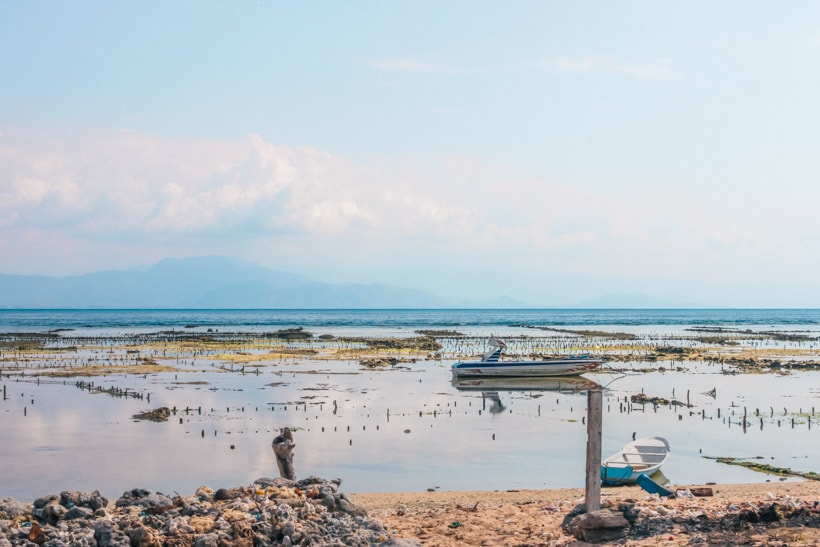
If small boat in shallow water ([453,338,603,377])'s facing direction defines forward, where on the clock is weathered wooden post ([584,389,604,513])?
The weathered wooden post is roughly at 3 o'clock from the small boat in shallow water.

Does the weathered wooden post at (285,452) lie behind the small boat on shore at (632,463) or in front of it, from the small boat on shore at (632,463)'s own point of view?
behind

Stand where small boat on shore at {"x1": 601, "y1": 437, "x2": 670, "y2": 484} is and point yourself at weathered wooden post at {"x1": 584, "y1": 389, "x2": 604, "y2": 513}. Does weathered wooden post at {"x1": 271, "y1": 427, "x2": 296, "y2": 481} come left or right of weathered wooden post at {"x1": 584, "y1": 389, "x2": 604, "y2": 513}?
right

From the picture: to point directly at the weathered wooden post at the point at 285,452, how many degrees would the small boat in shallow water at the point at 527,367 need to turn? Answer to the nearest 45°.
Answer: approximately 90° to its right

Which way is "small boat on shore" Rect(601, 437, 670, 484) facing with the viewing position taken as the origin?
facing away from the viewer and to the right of the viewer

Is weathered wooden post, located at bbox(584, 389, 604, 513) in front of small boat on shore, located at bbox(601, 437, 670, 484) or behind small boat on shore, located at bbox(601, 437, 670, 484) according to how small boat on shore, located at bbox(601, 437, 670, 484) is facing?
behind

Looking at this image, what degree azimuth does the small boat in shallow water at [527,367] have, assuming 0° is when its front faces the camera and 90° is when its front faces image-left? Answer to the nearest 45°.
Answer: approximately 270°

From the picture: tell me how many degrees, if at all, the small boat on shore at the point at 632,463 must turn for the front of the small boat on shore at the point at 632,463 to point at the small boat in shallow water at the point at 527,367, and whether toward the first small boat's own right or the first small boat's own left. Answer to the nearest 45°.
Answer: approximately 45° to the first small boat's own left

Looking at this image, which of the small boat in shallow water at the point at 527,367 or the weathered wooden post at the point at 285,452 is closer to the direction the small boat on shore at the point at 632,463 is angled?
the small boat in shallow water
